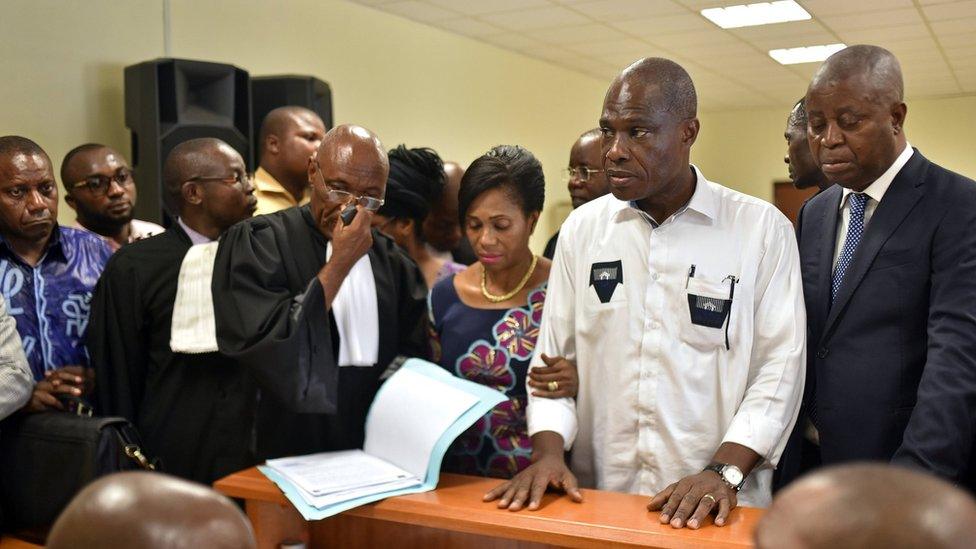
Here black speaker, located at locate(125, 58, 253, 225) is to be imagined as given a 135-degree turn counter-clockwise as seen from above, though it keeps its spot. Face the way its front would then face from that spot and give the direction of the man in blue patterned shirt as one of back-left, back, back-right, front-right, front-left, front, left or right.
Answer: back

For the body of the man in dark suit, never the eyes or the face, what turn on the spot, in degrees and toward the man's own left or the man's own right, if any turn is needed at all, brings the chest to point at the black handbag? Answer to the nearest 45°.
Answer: approximately 45° to the man's own right

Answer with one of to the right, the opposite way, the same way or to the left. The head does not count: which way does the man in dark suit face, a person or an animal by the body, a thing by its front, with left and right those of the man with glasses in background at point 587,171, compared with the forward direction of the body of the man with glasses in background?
the same way

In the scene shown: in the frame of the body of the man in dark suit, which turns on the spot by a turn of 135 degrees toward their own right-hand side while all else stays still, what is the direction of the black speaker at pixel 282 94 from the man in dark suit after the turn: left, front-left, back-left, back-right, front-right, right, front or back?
front-left

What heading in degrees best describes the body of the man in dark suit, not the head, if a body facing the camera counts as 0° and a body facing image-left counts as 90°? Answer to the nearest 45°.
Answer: approximately 45°

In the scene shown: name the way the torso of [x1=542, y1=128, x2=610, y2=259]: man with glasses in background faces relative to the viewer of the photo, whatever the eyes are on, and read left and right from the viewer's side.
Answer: facing the viewer and to the left of the viewer

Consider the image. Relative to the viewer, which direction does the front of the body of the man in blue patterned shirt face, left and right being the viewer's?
facing the viewer

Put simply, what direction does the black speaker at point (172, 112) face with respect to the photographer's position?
facing the viewer and to the right of the viewer

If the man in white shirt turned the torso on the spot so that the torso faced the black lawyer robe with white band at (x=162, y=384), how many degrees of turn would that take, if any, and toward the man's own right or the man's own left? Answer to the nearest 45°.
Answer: approximately 45° to the man's own right

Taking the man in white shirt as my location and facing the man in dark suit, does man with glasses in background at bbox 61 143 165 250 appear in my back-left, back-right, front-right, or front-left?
back-left

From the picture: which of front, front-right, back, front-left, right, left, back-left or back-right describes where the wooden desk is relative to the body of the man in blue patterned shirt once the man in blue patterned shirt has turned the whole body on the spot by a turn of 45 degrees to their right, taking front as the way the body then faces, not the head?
left

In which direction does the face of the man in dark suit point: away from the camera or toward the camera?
toward the camera

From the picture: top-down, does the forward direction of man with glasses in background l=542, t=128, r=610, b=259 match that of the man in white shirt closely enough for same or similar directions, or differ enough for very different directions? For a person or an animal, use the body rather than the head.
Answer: same or similar directions

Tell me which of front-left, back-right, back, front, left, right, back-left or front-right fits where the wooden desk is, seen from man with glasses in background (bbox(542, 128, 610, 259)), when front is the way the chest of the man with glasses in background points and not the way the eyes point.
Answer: front-left

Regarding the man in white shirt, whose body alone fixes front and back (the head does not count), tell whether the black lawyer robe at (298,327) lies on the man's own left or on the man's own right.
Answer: on the man's own right

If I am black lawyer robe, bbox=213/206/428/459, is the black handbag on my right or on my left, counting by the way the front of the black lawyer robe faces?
on my right
